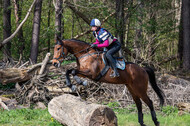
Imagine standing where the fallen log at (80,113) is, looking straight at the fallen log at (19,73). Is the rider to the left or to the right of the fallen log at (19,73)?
right

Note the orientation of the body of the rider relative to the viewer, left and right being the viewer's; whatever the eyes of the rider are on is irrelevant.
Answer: facing to the left of the viewer

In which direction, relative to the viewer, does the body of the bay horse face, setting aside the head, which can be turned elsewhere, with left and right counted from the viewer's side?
facing to the left of the viewer

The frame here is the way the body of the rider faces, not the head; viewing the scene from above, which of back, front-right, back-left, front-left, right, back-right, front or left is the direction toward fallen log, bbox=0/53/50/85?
front-right

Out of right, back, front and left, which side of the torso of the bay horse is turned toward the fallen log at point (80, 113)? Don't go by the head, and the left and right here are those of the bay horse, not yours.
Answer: front

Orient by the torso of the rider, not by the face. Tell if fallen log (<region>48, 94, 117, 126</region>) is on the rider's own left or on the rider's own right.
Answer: on the rider's own left
